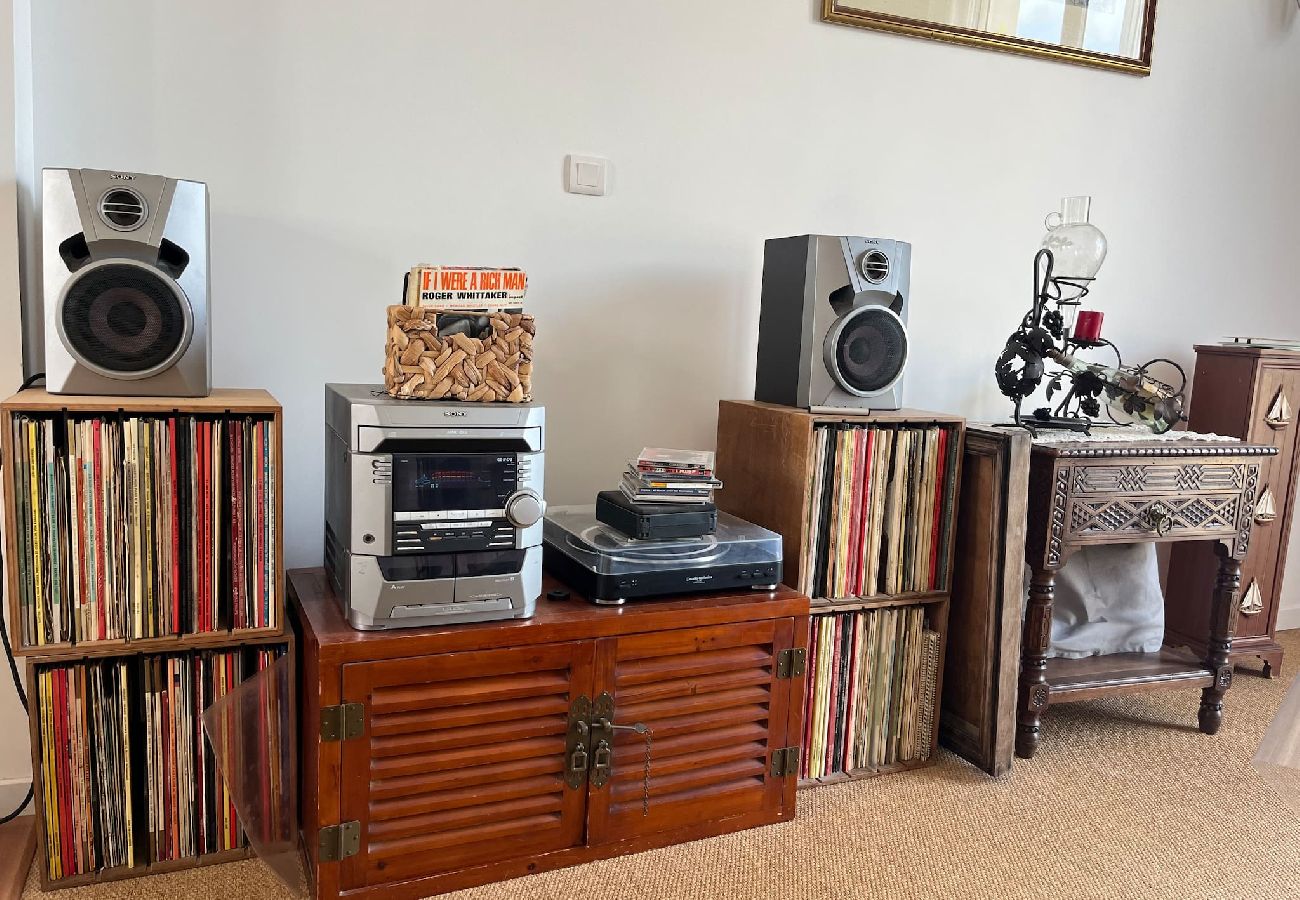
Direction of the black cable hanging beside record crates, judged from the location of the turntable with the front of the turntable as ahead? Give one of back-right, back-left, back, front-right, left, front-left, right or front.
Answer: right

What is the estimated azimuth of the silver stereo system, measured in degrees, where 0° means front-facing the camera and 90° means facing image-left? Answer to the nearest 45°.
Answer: approximately 0°

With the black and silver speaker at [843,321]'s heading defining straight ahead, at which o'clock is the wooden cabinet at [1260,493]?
The wooden cabinet is roughly at 9 o'clock from the black and silver speaker.

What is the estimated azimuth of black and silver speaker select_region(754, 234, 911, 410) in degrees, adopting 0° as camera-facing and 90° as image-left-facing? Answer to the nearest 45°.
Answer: approximately 315°

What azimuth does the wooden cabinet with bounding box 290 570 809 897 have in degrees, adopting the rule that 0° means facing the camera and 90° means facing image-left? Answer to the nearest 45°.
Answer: approximately 0°

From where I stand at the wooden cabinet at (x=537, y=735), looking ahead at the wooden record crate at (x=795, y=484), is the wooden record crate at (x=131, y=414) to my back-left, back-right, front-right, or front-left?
back-left

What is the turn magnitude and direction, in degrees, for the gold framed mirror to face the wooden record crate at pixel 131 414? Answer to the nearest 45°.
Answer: approximately 90° to its right

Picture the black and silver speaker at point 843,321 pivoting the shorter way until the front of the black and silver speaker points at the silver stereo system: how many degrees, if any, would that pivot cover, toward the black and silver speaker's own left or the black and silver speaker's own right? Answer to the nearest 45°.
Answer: approximately 90° to the black and silver speaker's own right

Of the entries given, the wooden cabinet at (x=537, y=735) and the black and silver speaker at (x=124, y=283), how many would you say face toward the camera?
2
